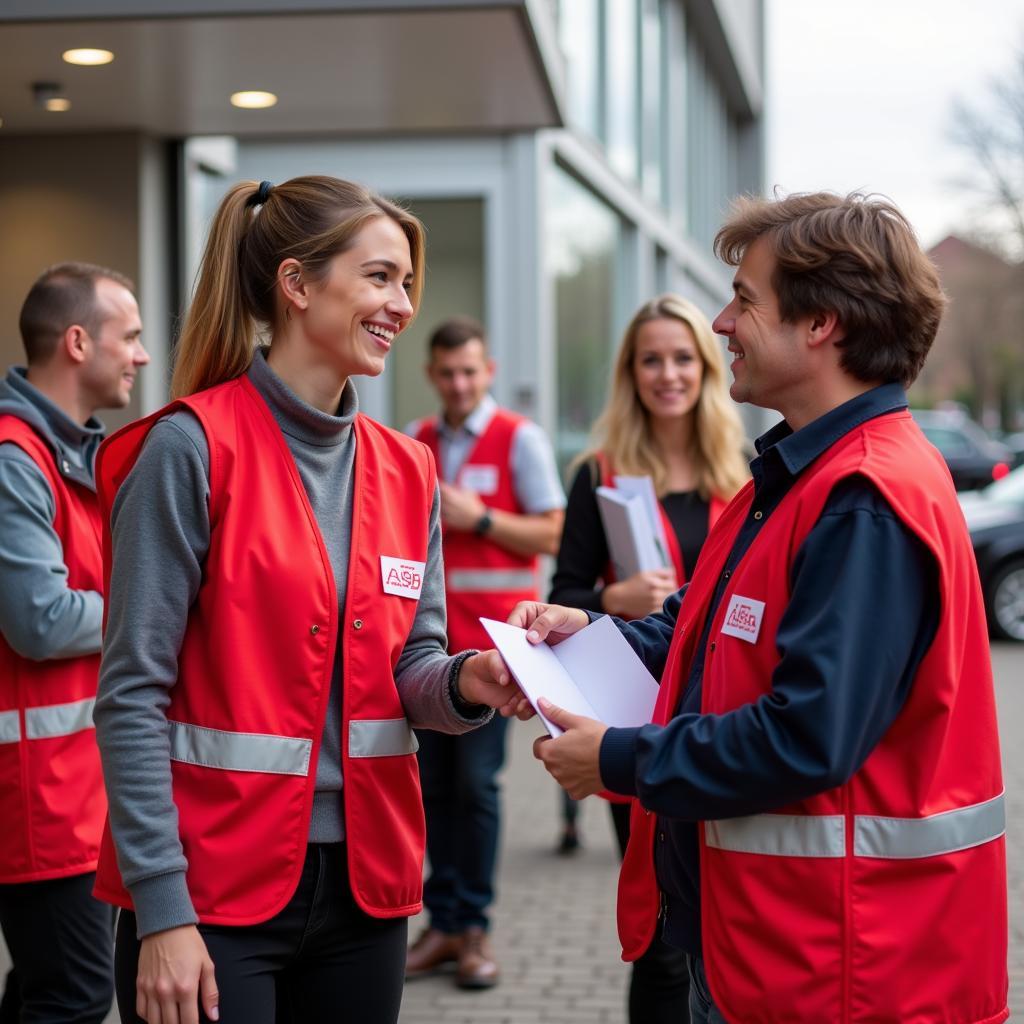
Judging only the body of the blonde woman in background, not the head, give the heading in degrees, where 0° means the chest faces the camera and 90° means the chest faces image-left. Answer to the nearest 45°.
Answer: approximately 0°

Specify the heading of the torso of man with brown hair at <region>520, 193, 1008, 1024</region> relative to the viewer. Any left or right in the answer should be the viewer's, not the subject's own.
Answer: facing to the left of the viewer

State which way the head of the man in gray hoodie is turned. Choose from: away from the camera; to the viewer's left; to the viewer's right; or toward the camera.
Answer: to the viewer's right

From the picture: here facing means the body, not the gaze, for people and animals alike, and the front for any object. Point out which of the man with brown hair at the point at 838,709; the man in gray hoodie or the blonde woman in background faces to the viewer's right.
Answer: the man in gray hoodie

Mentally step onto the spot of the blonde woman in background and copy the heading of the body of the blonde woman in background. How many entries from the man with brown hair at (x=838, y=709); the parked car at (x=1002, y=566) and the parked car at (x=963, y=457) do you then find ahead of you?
1

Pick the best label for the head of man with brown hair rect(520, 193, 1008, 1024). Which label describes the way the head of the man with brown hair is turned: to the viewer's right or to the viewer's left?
to the viewer's left

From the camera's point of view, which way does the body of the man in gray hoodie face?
to the viewer's right

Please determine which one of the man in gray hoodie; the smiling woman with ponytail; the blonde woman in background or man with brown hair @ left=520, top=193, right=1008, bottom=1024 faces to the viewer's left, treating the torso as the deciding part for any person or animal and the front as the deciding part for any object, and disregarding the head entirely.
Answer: the man with brown hair

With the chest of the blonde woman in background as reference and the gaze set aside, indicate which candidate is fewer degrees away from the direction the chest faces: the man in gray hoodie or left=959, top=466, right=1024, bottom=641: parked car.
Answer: the man in gray hoodie

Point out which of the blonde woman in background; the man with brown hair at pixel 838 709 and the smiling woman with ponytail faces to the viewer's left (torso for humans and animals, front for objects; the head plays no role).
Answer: the man with brown hair
